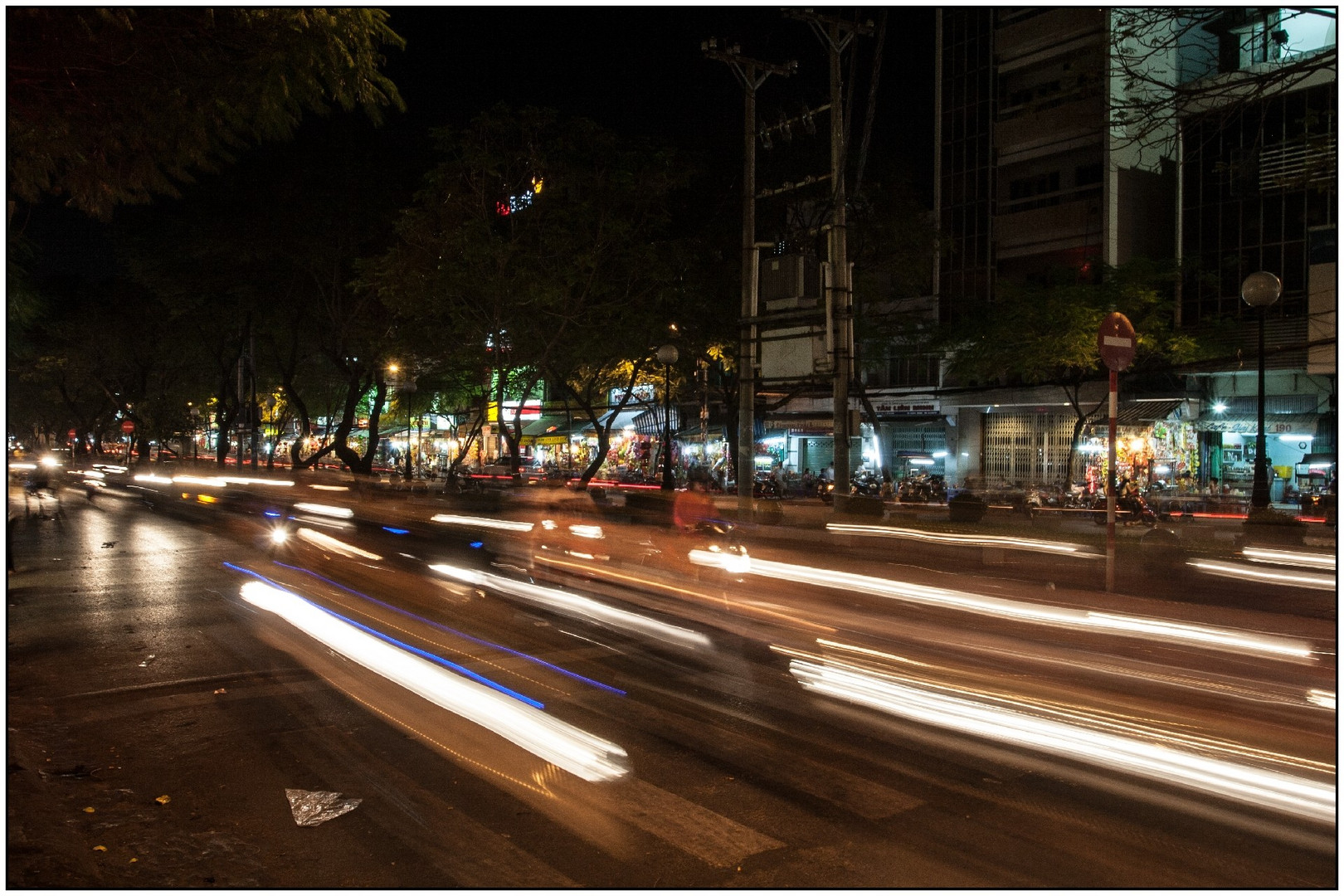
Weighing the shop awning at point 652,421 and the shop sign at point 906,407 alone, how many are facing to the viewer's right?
0

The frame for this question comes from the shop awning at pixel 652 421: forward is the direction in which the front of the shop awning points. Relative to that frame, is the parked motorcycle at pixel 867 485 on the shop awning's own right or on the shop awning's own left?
on the shop awning's own left

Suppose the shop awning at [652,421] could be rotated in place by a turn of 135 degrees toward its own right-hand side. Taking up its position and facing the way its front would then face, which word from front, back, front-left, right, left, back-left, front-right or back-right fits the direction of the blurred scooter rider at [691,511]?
back

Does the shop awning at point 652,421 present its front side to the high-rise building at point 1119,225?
no

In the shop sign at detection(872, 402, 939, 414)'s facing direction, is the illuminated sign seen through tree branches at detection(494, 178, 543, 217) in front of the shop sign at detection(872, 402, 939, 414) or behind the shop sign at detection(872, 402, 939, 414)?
behind

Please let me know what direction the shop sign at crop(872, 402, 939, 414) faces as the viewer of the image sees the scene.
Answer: facing the viewer

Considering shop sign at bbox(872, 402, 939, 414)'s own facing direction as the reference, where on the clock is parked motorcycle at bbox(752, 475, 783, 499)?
The parked motorcycle is roughly at 1 o'clock from the shop sign.

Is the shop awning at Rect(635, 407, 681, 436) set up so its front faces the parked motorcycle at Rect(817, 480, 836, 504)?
no

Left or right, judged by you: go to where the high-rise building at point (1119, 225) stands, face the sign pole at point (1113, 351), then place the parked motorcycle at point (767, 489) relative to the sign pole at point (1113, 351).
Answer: right

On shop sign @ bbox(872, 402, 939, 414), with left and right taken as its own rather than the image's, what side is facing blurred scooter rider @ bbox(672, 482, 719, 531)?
front

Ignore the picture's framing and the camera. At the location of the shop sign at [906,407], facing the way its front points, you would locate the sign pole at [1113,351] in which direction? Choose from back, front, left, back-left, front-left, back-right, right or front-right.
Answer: front

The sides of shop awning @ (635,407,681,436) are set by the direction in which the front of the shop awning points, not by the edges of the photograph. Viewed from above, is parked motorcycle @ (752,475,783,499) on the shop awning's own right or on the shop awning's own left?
on the shop awning's own left

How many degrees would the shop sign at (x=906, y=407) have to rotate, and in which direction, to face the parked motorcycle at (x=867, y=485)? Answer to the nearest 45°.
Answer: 0° — it already faces it

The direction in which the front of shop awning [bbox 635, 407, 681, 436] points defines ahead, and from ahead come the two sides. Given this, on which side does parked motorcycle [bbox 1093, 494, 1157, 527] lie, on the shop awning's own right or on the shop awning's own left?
on the shop awning's own left

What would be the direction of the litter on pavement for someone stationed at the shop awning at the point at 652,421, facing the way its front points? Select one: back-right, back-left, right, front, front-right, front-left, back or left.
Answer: front-left

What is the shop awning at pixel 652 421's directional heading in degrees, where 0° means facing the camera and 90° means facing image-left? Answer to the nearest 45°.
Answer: approximately 45°
